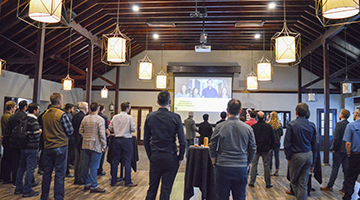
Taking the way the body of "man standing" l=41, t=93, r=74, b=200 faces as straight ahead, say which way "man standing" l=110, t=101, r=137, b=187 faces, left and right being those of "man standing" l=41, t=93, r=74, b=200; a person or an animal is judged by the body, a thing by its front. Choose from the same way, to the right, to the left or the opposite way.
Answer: the same way

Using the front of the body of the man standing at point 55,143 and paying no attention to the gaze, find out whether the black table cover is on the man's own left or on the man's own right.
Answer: on the man's own right

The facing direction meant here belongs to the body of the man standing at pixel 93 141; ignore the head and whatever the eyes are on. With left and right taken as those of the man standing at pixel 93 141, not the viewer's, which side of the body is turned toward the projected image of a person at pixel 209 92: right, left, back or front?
front

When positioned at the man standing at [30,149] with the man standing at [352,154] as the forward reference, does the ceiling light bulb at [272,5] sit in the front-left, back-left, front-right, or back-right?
front-left

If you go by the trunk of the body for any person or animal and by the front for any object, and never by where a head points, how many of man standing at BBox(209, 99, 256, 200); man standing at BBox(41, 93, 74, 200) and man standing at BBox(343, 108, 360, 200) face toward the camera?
0

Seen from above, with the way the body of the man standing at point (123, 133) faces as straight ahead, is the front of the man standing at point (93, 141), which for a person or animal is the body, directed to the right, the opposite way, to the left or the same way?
the same way

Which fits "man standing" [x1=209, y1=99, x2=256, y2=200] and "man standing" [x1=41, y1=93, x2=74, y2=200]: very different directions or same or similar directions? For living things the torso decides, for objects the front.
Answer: same or similar directions

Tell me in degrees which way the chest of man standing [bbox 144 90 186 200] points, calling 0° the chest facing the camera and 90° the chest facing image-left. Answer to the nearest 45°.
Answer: approximately 180°

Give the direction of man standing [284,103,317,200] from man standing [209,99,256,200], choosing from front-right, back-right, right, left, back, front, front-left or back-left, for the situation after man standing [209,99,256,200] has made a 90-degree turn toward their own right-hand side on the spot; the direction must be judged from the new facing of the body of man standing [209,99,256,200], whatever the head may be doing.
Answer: front-left

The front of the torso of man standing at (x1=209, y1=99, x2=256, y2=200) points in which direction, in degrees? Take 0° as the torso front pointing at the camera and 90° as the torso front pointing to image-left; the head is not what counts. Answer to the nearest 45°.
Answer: approximately 180°

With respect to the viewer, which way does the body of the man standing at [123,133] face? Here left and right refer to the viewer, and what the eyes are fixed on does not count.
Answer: facing away from the viewer and to the right of the viewer

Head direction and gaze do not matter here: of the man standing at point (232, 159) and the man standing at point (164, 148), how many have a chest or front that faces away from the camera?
2

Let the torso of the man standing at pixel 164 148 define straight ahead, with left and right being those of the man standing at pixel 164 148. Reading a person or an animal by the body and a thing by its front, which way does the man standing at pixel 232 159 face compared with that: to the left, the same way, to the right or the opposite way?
the same way
